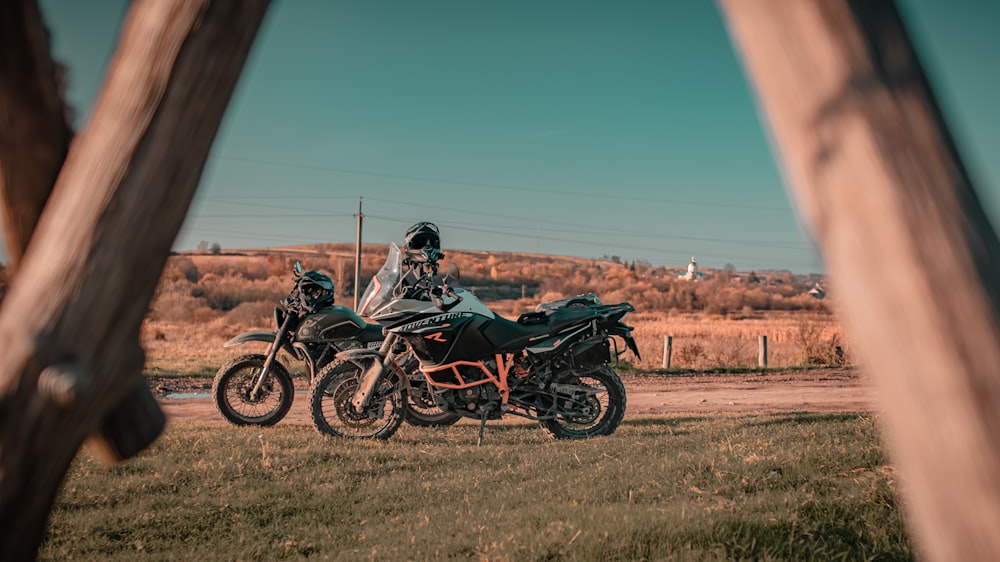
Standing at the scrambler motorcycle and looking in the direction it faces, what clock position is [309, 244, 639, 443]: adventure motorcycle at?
The adventure motorcycle is roughly at 7 o'clock from the scrambler motorcycle.

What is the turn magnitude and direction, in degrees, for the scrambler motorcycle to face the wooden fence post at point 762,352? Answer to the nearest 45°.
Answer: approximately 135° to its right

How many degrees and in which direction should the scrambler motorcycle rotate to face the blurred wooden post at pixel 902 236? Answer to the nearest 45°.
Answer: approximately 90° to its left

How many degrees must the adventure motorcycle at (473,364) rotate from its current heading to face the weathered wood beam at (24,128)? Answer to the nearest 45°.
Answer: approximately 90° to its left

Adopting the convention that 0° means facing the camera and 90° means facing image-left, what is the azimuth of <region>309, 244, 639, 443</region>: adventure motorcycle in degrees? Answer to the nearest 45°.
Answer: approximately 90°

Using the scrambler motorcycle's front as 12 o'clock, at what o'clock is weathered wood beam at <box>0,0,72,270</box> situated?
The weathered wood beam is roughly at 9 o'clock from the scrambler motorcycle.

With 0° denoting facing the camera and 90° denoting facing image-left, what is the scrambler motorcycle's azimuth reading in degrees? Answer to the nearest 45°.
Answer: approximately 90°

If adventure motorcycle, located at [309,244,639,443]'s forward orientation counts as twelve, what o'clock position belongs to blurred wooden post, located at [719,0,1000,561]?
The blurred wooden post is roughly at 9 o'clock from the adventure motorcycle.

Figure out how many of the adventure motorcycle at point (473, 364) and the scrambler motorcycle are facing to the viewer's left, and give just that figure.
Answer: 2

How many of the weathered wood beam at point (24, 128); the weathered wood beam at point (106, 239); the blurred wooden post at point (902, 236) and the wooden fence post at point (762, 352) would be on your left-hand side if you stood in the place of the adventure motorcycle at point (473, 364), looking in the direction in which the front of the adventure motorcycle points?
3

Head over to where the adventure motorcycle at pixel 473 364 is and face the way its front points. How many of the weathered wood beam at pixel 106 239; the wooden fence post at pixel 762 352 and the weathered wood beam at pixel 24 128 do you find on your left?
2
